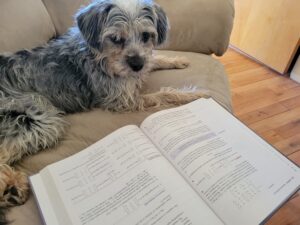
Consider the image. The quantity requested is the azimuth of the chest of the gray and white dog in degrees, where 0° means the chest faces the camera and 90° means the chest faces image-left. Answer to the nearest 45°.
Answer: approximately 270°

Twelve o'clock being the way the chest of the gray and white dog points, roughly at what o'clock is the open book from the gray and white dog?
The open book is roughly at 2 o'clock from the gray and white dog.
